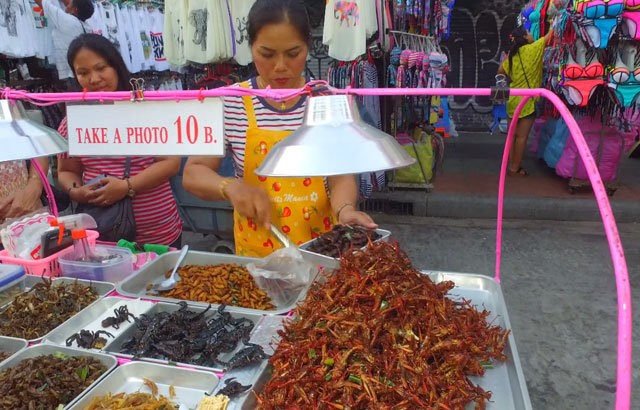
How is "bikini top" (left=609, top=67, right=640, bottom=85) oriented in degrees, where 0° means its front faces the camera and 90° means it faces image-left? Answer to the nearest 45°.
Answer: approximately 0°

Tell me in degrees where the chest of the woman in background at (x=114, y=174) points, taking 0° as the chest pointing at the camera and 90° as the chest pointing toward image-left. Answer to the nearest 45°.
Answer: approximately 45°

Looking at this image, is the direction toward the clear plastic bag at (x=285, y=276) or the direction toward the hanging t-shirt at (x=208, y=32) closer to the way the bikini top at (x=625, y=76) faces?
the clear plastic bag

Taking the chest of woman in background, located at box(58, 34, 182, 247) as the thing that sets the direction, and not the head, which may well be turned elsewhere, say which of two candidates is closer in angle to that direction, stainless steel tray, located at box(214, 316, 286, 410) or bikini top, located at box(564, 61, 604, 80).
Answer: the stainless steel tray

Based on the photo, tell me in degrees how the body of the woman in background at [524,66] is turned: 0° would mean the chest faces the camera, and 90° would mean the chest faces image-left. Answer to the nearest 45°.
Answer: approximately 225°

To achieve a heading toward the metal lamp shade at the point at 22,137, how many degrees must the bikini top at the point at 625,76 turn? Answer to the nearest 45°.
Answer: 0° — it already faces it

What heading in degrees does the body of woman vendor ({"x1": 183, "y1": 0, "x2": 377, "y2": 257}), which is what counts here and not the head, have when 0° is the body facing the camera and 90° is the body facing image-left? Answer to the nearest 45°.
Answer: approximately 0°

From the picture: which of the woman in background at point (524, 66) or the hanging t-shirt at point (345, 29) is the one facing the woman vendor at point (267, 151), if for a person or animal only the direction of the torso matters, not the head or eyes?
the hanging t-shirt

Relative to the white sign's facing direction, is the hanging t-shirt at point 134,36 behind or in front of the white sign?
behind

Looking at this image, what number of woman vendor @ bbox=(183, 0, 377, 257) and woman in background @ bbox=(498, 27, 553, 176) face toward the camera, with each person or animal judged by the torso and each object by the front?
1

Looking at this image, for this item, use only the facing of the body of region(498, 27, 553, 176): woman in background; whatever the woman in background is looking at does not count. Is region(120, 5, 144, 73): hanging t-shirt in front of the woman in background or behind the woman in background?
behind

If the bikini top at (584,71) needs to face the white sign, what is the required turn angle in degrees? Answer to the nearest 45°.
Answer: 0° — it already faces it

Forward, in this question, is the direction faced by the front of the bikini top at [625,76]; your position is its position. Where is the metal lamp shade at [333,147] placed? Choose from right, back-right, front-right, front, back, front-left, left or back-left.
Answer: front

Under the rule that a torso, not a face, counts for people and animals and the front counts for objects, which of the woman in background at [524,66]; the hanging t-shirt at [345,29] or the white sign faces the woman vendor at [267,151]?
the hanging t-shirt

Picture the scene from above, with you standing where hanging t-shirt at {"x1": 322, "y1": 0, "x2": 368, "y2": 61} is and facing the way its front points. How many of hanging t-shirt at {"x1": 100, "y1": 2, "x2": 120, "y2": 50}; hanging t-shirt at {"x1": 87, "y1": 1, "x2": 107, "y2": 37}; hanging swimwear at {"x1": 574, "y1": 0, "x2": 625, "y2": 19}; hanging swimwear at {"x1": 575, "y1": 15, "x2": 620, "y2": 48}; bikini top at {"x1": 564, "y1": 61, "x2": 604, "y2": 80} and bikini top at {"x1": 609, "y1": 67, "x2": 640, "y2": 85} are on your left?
4

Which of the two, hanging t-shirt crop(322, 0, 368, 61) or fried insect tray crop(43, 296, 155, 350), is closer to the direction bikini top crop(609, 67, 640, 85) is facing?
the fried insect tray

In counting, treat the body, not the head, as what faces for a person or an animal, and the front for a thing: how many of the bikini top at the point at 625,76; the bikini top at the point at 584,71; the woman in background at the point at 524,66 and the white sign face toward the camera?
3
